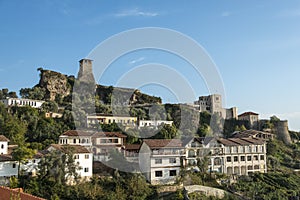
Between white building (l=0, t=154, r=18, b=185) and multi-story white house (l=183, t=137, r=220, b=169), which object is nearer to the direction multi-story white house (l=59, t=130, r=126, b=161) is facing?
the white building

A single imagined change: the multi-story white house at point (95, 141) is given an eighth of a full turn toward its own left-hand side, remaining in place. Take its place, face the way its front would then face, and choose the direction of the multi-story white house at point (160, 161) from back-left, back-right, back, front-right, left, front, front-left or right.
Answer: front

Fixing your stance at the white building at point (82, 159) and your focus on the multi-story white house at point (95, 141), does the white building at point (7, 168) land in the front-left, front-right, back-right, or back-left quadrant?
back-left

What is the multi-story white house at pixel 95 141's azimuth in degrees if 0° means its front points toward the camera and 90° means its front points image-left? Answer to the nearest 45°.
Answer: approximately 0°

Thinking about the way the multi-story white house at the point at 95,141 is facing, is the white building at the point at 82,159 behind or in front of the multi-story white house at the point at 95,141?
in front

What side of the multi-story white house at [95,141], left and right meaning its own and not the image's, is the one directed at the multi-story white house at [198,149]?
left

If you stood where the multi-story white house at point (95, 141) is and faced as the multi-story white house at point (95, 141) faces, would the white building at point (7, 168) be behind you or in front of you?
in front

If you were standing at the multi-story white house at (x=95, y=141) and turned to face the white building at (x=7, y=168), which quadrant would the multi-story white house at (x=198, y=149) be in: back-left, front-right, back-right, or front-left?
back-left
